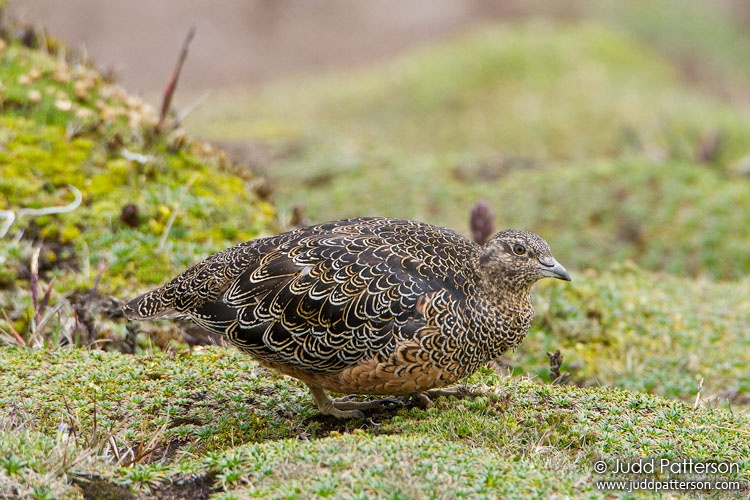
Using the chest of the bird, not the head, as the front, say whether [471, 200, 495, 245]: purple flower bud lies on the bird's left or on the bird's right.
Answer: on the bird's left

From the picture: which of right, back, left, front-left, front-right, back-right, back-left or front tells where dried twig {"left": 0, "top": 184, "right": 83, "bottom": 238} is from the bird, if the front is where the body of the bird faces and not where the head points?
back-left

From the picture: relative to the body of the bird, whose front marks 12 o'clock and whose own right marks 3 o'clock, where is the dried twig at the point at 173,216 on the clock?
The dried twig is roughly at 8 o'clock from the bird.

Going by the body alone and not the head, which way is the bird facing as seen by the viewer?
to the viewer's right
